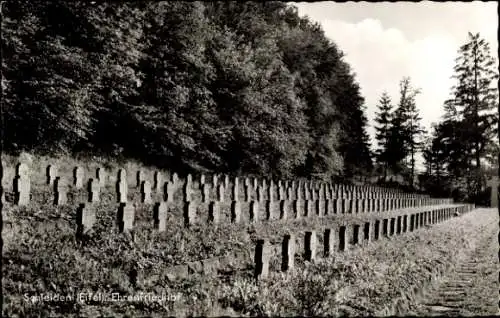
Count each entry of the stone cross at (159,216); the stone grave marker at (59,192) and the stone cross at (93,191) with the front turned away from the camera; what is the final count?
0

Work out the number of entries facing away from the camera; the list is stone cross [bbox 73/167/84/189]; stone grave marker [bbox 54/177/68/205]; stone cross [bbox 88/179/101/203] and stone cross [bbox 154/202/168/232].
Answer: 0

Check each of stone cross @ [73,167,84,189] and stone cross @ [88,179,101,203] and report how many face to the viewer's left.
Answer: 0

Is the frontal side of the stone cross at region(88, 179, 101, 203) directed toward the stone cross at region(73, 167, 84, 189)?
no

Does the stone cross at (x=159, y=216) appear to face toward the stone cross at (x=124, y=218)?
no

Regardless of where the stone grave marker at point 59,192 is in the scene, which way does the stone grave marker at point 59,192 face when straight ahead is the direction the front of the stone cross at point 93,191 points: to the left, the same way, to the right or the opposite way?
the same way

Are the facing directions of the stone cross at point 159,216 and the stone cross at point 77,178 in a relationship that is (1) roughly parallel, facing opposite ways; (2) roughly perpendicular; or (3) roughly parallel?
roughly parallel

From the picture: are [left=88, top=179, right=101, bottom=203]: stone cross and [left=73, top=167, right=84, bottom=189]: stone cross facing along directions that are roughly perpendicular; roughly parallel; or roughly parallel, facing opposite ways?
roughly parallel

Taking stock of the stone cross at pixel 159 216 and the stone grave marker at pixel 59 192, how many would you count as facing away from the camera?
0

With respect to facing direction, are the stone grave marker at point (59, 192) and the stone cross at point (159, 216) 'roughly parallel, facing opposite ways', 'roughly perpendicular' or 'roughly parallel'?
roughly parallel

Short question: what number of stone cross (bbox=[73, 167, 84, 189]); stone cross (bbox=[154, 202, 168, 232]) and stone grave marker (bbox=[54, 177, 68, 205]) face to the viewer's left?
0

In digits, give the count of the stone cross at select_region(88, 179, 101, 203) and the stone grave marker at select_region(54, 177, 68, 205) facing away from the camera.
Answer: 0

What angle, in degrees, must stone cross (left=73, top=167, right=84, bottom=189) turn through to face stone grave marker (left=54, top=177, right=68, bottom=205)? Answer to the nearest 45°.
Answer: approximately 45° to its right
